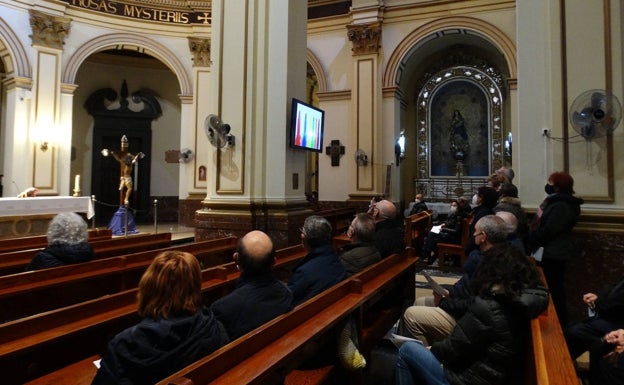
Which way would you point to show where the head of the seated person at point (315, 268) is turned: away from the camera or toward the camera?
away from the camera

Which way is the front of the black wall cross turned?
toward the camera

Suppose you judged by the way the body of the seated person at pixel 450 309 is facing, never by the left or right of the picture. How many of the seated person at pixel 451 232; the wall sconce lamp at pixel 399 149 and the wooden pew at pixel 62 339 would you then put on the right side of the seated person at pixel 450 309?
2

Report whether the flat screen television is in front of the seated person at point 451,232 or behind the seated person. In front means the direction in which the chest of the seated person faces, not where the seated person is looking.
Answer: in front

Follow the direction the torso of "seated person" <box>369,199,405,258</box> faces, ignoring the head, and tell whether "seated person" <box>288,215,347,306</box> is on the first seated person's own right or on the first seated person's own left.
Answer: on the first seated person's own left

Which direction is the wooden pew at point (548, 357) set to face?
to the viewer's left

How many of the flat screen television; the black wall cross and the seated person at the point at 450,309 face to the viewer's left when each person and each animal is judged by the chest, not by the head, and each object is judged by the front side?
1

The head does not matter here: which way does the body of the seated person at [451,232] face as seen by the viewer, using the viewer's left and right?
facing to the left of the viewer

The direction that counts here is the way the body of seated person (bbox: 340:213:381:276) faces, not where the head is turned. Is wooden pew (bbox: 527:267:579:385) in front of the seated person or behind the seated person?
behind

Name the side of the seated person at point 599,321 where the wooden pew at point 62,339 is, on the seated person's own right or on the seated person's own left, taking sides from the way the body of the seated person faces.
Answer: on the seated person's own left

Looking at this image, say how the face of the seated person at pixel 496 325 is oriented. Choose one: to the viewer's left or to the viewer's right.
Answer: to the viewer's left

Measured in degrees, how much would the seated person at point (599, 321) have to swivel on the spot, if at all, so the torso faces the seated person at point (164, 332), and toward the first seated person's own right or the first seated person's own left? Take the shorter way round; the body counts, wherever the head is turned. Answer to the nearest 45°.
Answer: approximately 45° to the first seated person's own left

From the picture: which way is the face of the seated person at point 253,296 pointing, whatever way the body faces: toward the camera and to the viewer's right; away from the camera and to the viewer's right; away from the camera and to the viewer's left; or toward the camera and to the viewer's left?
away from the camera and to the viewer's left
